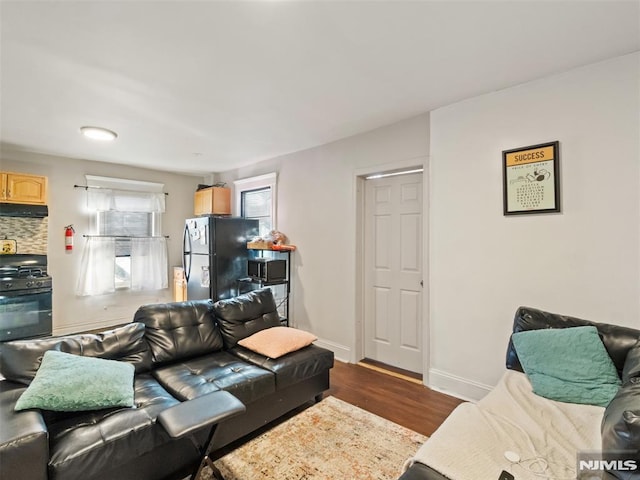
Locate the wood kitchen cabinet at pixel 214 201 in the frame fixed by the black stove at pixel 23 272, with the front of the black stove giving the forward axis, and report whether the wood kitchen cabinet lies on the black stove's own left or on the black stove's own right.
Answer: on the black stove's own left

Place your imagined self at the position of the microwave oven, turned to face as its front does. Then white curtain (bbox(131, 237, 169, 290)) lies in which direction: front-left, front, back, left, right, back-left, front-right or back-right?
right

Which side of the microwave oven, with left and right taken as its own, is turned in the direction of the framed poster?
left

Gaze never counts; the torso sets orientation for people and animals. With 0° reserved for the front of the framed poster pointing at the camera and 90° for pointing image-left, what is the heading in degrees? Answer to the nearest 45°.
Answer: approximately 45°

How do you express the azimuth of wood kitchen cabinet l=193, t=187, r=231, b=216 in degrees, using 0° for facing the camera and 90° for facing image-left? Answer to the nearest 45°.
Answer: approximately 45°

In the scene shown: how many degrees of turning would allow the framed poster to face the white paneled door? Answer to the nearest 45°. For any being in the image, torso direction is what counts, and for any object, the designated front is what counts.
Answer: approximately 45° to its right

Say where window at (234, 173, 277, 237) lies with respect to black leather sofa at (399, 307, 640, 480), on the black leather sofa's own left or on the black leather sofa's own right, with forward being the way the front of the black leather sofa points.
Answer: on the black leather sofa's own right

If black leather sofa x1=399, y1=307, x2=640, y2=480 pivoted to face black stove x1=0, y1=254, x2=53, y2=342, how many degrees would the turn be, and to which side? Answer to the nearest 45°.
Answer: approximately 45° to its right

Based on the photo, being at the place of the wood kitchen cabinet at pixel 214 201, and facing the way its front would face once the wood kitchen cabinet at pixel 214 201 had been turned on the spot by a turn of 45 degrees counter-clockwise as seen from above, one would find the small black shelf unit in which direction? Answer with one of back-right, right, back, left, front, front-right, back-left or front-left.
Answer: front-left

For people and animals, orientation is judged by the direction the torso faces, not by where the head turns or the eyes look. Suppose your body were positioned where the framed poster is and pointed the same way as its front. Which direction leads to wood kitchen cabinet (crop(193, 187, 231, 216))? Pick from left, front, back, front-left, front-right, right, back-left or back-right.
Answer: front-right

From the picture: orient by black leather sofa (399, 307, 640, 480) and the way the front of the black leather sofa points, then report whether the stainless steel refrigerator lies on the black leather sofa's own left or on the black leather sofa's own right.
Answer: on the black leather sofa's own right

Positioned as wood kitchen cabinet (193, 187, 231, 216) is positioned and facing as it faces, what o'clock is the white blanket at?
The white blanket is roughly at 10 o'clock from the wood kitchen cabinet.

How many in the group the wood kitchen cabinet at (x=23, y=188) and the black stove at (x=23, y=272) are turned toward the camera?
2

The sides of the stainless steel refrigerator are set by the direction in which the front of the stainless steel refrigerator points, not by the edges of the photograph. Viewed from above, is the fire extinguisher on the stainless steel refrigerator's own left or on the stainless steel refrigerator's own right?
on the stainless steel refrigerator's own right
